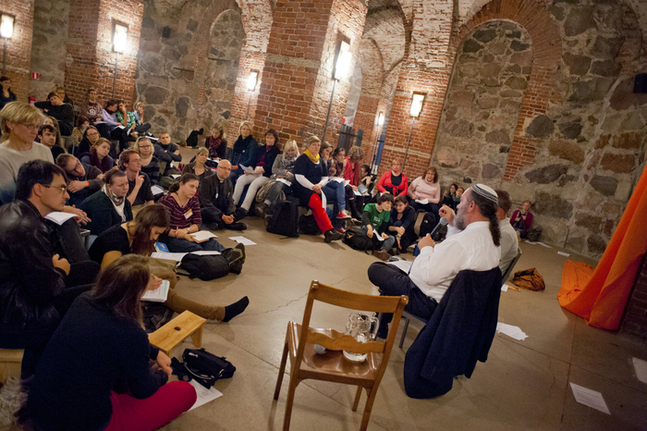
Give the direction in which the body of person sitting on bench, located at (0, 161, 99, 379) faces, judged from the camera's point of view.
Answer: to the viewer's right

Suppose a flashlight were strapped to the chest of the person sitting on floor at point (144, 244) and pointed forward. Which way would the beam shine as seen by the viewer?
to the viewer's right

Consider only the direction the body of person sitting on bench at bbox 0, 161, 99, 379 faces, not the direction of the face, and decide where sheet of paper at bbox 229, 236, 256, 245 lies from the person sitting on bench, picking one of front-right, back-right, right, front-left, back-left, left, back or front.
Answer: front-left

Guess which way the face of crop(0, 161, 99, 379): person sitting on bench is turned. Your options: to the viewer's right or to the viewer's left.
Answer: to the viewer's right

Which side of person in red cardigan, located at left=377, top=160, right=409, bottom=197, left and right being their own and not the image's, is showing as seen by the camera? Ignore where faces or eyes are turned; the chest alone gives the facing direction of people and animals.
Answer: front

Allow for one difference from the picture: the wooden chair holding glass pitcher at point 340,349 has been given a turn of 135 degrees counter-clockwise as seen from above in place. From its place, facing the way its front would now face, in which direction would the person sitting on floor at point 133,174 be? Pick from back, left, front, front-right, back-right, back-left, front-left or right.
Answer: right

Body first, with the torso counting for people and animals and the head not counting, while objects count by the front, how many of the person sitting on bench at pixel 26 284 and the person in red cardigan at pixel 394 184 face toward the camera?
1

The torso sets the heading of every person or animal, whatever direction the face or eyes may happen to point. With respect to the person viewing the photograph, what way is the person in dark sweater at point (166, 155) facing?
facing the viewer and to the right of the viewer

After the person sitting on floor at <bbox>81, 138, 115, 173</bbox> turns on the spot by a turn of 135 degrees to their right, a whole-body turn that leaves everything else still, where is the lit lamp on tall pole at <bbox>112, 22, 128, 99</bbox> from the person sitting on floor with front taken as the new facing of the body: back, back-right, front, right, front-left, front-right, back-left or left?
right

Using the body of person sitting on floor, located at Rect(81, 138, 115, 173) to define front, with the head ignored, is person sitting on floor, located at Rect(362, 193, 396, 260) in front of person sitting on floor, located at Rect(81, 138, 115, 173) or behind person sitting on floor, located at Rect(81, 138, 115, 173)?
in front
